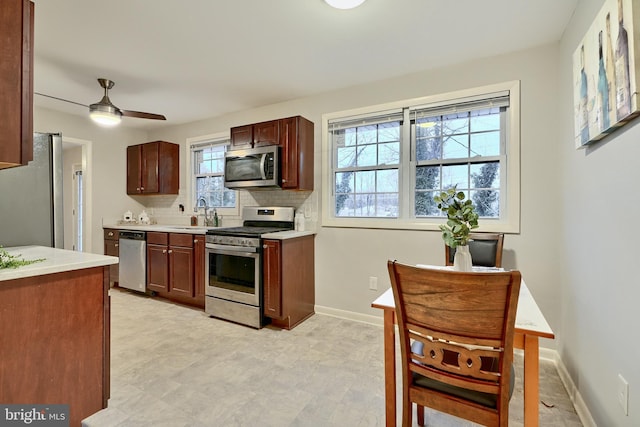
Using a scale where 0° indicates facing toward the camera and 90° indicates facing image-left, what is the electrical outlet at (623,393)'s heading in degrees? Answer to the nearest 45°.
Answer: approximately 90°

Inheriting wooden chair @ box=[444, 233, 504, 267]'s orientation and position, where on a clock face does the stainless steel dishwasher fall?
The stainless steel dishwasher is roughly at 3 o'clock from the wooden chair.

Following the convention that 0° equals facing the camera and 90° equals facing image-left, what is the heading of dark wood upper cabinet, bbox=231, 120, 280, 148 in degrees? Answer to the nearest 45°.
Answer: approximately 45°

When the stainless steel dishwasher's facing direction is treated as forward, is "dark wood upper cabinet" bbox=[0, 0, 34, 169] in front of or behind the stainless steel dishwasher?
in front

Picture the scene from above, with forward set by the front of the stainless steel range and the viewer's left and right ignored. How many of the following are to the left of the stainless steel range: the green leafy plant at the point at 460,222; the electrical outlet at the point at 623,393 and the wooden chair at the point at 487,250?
3

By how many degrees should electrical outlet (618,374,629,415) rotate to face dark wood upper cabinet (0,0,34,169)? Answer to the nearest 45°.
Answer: approximately 45° to its left

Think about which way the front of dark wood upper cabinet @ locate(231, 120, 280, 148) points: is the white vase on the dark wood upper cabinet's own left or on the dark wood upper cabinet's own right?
on the dark wood upper cabinet's own left

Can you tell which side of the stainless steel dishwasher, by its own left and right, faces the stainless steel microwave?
left
